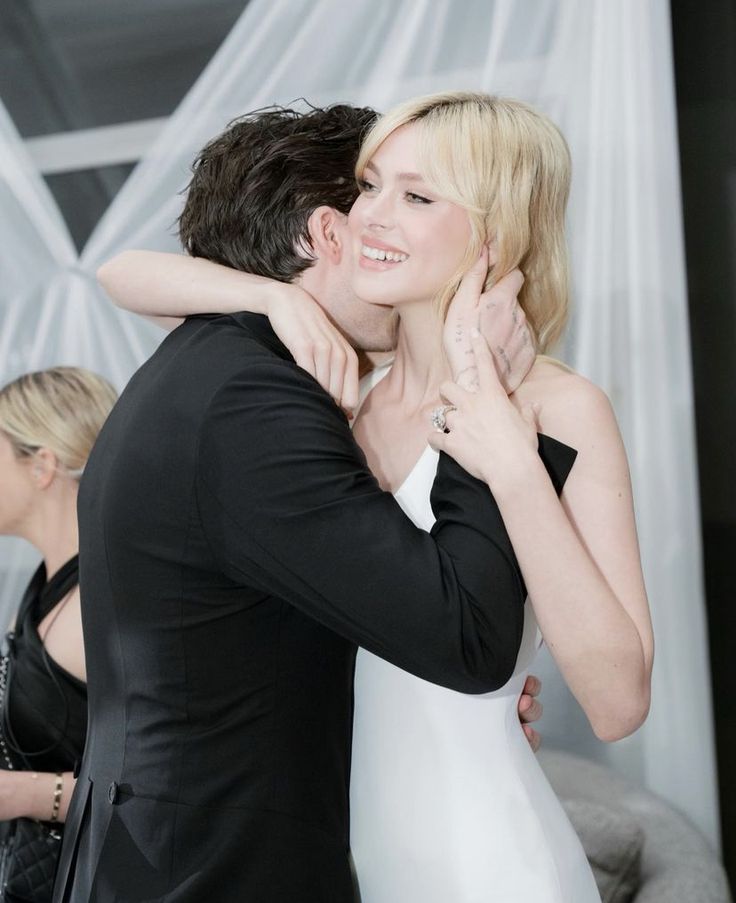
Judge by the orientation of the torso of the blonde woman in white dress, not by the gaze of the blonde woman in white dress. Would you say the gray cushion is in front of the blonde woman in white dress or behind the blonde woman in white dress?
behind

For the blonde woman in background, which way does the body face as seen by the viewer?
to the viewer's left

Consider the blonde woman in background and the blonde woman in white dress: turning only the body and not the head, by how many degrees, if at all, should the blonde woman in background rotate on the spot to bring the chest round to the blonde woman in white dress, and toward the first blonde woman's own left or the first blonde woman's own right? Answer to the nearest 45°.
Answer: approximately 135° to the first blonde woman's own left

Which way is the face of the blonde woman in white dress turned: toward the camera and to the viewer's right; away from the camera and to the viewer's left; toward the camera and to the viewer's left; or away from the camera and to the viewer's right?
toward the camera and to the viewer's left

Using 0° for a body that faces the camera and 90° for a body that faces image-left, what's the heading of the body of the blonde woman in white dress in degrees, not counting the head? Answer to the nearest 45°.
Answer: approximately 45°

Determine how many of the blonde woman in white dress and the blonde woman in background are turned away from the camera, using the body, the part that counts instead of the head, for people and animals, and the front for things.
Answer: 0

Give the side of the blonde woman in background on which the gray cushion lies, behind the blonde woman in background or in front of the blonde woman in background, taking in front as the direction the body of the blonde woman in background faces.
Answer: behind

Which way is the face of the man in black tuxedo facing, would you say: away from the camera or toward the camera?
away from the camera
